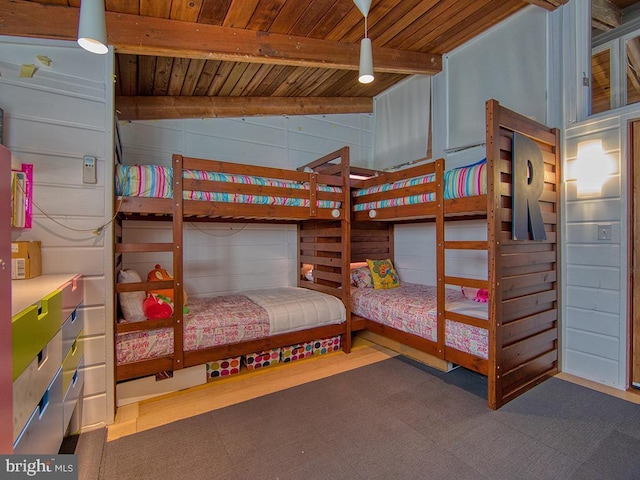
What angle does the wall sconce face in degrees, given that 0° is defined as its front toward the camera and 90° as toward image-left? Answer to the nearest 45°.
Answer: approximately 45°

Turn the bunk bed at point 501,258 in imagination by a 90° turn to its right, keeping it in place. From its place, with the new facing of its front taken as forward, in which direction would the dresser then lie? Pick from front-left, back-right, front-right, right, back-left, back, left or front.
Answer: front

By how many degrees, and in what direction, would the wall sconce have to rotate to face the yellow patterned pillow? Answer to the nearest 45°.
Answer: approximately 45° to its right

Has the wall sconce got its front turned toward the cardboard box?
yes

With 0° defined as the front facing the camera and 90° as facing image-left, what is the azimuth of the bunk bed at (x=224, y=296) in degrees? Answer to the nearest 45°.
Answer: approximately 315°

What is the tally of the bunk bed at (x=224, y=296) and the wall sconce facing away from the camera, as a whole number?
0

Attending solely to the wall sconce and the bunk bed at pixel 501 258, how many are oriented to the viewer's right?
0

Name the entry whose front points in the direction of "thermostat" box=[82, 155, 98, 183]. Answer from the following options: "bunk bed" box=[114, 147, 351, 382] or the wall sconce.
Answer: the wall sconce

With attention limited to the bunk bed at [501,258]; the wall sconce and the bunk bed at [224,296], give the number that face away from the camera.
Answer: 0
